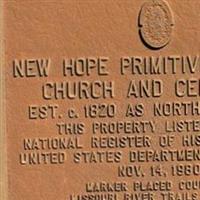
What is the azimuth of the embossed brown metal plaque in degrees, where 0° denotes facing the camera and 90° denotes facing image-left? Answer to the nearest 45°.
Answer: approximately 0°
